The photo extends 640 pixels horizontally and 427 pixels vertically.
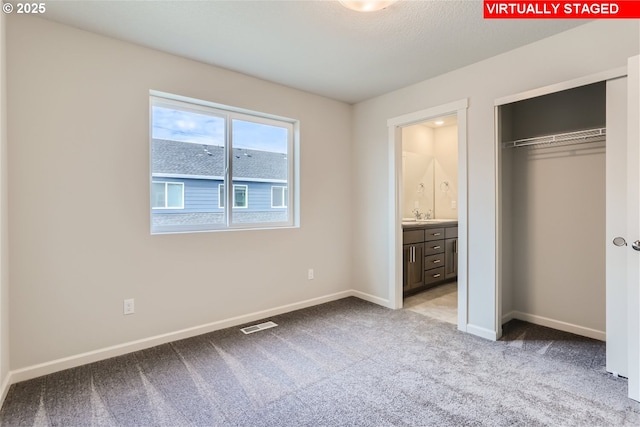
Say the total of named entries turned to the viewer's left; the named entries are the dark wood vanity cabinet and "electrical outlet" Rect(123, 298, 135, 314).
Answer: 0

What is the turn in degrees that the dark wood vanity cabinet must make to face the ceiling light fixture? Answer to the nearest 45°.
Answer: approximately 45° to its right

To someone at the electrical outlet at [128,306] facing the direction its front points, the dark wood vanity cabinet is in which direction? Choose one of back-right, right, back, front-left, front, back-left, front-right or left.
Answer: left

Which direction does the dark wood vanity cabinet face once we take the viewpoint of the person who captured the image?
facing the viewer and to the right of the viewer

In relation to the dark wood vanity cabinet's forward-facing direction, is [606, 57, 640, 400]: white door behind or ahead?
ahead

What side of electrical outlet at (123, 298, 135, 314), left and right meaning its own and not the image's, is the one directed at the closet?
left

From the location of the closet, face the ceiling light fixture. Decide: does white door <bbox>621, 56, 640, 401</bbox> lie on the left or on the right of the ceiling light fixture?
left

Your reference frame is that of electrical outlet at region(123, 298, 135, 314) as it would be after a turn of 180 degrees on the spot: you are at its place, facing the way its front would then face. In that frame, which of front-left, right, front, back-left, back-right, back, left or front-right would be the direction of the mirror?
right

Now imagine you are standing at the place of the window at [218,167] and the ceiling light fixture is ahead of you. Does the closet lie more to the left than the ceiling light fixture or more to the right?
left

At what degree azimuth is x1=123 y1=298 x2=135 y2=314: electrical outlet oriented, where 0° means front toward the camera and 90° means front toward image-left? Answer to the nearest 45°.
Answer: approximately 0°
